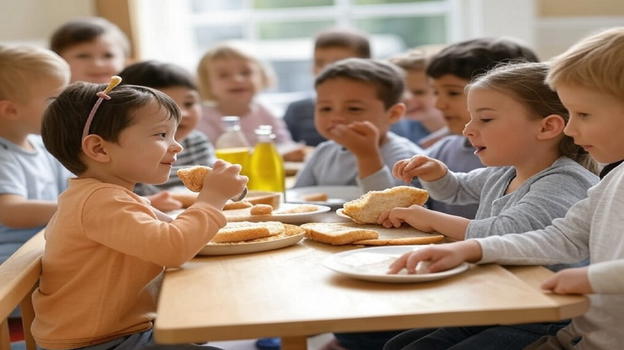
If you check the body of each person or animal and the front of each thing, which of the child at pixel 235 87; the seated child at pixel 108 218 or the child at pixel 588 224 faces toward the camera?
the child at pixel 235 87

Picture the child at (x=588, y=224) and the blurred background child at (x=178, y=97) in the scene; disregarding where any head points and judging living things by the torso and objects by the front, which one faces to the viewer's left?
the child

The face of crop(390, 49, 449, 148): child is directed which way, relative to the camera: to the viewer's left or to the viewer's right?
to the viewer's left

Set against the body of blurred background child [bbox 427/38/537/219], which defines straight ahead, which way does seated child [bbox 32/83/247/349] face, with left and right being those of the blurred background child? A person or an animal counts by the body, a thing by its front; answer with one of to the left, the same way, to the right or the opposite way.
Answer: the opposite way

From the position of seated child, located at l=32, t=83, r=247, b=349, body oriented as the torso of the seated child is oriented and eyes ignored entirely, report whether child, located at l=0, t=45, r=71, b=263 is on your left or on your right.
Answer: on your left

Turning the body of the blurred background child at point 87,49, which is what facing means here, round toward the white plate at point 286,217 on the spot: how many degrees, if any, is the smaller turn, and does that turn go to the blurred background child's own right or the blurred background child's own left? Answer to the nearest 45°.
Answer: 0° — they already face it

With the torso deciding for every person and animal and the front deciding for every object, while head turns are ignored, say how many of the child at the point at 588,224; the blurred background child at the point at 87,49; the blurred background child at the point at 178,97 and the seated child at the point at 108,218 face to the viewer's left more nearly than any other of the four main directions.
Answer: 1

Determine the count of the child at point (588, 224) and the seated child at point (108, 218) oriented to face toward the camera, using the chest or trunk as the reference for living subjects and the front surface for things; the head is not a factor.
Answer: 0

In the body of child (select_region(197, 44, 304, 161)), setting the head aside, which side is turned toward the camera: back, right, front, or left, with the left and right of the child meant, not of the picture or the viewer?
front

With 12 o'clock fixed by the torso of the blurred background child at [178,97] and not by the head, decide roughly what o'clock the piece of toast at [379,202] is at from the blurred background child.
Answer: The piece of toast is roughly at 1 o'clock from the blurred background child.

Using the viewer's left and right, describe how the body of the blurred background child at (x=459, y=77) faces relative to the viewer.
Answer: facing the viewer and to the left of the viewer

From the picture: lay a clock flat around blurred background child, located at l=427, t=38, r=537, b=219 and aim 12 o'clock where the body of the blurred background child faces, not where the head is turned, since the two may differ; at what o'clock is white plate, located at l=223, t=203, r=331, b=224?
The white plate is roughly at 11 o'clock from the blurred background child.

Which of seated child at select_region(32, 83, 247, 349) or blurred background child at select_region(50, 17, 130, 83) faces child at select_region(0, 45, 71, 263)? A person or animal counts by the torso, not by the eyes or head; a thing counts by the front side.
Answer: the blurred background child

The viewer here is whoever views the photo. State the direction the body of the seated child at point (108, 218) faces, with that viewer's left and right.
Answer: facing to the right of the viewer
